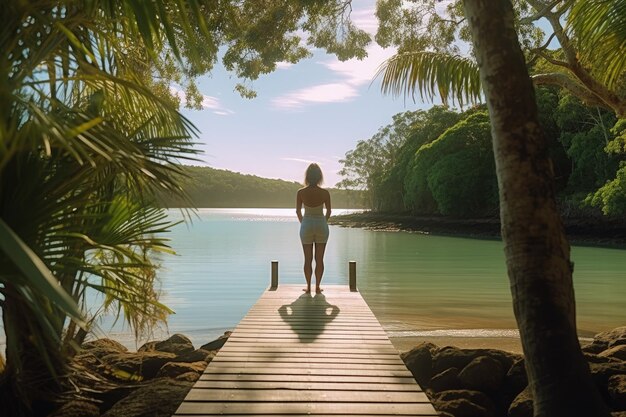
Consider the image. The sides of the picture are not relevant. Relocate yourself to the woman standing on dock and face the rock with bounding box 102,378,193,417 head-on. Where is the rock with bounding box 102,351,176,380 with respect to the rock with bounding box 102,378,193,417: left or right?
right

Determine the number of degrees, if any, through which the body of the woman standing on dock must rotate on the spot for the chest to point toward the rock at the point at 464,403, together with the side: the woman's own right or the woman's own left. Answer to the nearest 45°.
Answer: approximately 135° to the woman's own right

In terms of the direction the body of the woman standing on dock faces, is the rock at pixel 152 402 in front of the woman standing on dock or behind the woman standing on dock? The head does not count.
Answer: behind

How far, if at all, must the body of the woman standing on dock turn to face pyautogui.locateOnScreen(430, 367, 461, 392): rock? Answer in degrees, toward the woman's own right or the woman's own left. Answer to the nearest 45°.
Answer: approximately 135° to the woman's own right

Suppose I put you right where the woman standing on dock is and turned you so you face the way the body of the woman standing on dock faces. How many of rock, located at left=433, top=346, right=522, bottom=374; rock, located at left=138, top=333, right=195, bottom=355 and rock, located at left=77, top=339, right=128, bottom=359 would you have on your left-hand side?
2

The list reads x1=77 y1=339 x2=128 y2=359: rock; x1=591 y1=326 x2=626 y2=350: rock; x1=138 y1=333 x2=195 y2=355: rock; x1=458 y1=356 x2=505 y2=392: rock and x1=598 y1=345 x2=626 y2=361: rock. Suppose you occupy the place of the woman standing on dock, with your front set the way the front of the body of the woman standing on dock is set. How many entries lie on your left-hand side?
2

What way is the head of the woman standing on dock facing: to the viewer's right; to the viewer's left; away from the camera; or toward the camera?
away from the camera

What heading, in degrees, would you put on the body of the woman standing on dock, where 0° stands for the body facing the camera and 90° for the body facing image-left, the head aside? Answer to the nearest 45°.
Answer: approximately 180°

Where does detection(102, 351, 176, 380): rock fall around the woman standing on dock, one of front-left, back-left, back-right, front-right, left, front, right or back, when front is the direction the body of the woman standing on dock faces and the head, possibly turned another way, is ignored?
back-left

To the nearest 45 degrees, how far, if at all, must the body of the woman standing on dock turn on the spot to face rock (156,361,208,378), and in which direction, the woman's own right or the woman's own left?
approximately 135° to the woman's own left

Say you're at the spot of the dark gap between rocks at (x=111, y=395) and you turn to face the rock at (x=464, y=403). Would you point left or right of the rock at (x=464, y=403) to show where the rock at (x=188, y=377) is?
left
